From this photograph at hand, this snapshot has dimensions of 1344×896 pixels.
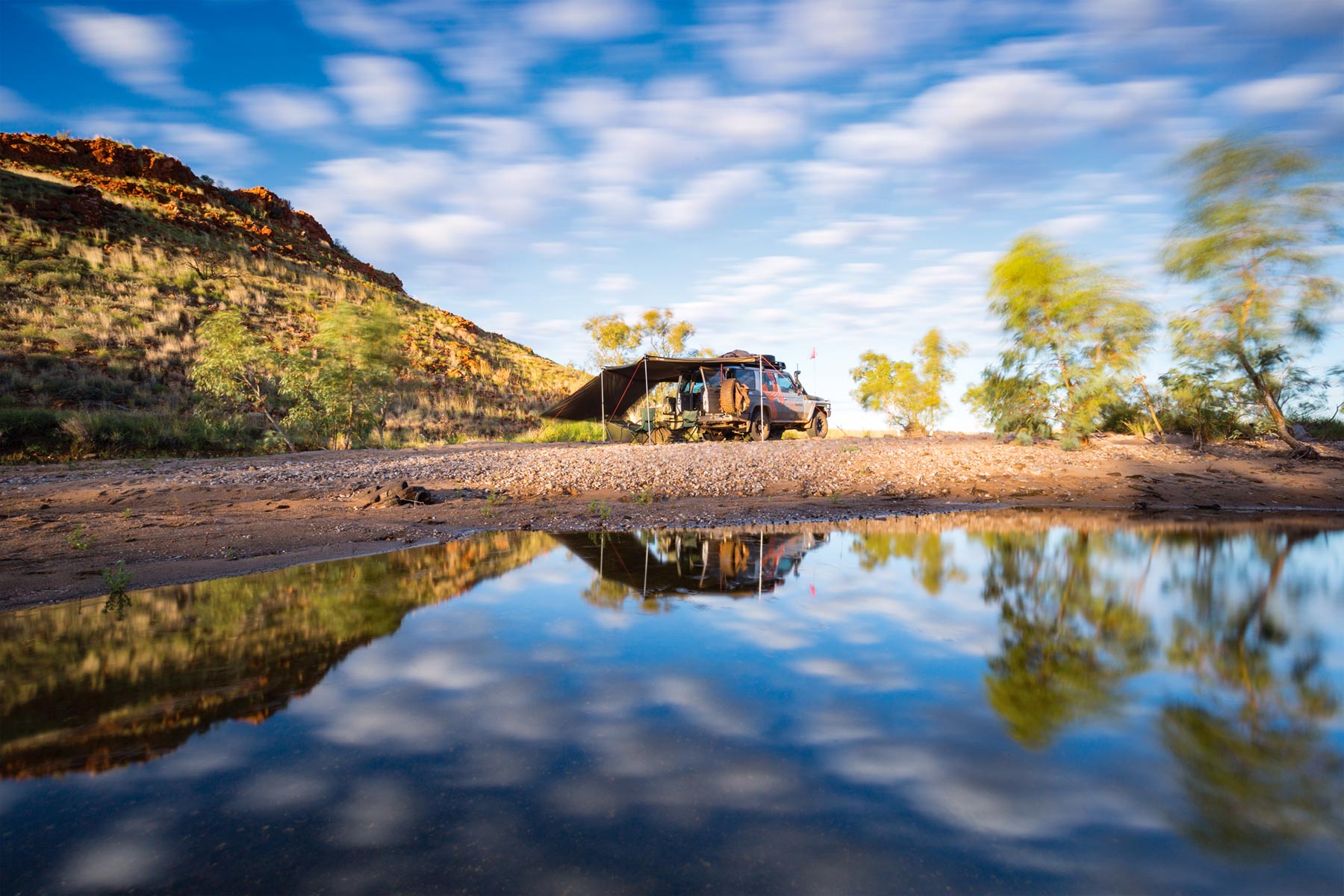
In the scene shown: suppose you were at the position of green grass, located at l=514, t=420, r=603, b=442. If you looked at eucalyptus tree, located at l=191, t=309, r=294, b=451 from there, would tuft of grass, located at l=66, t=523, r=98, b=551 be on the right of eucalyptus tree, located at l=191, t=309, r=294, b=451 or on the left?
left

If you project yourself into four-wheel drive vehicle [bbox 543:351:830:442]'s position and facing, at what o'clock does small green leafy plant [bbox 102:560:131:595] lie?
The small green leafy plant is roughly at 5 o'clock from the four-wheel drive vehicle.

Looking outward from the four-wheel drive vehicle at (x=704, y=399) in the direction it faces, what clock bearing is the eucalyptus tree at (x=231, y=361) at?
The eucalyptus tree is roughly at 7 o'clock from the four-wheel drive vehicle.

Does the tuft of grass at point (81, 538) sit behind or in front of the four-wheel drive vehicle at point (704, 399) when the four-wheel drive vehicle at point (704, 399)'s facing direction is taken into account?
behind

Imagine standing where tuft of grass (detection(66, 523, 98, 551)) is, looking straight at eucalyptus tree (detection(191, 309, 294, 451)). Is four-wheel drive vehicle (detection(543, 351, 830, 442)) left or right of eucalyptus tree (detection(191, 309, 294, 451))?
right

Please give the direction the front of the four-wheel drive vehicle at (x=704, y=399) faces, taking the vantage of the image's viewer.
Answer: facing away from the viewer and to the right of the viewer
